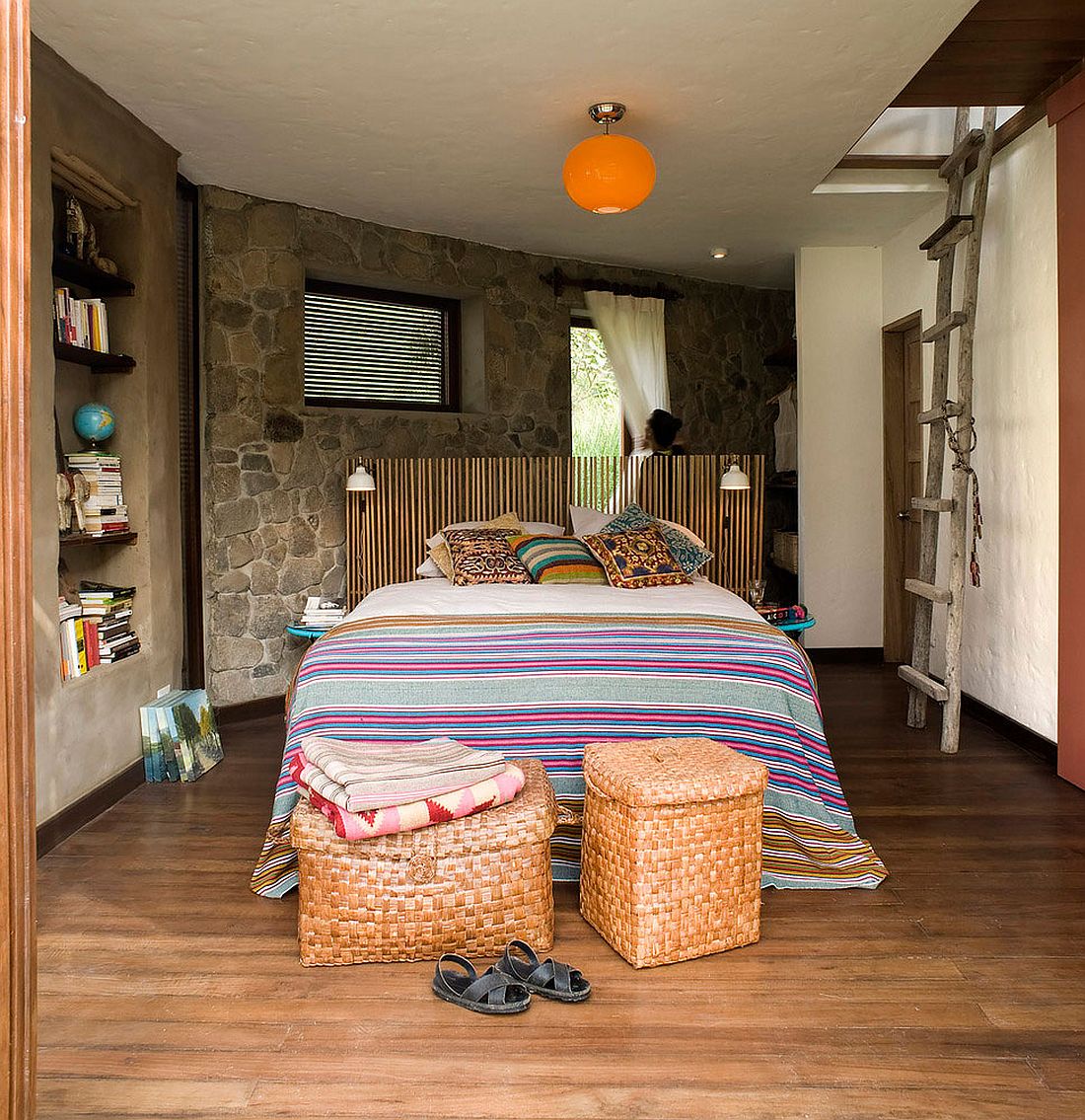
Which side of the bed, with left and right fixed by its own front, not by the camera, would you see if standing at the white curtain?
back

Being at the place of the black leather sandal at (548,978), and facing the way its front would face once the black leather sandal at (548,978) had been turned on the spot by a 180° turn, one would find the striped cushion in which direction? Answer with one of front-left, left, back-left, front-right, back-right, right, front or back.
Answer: front-right

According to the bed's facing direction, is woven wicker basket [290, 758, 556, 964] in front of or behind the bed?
in front

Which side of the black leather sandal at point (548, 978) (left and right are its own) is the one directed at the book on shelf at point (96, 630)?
back

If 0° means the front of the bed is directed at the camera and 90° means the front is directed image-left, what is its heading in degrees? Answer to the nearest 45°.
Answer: approximately 0°

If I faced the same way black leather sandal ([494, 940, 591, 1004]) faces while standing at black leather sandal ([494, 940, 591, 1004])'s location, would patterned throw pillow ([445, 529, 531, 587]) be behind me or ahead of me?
behind

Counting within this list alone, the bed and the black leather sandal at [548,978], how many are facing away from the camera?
0

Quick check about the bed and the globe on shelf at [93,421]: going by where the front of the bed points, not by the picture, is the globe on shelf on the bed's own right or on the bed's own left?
on the bed's own right

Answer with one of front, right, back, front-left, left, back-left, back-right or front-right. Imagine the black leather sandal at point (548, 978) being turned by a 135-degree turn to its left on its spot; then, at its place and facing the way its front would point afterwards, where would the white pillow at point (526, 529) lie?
front
